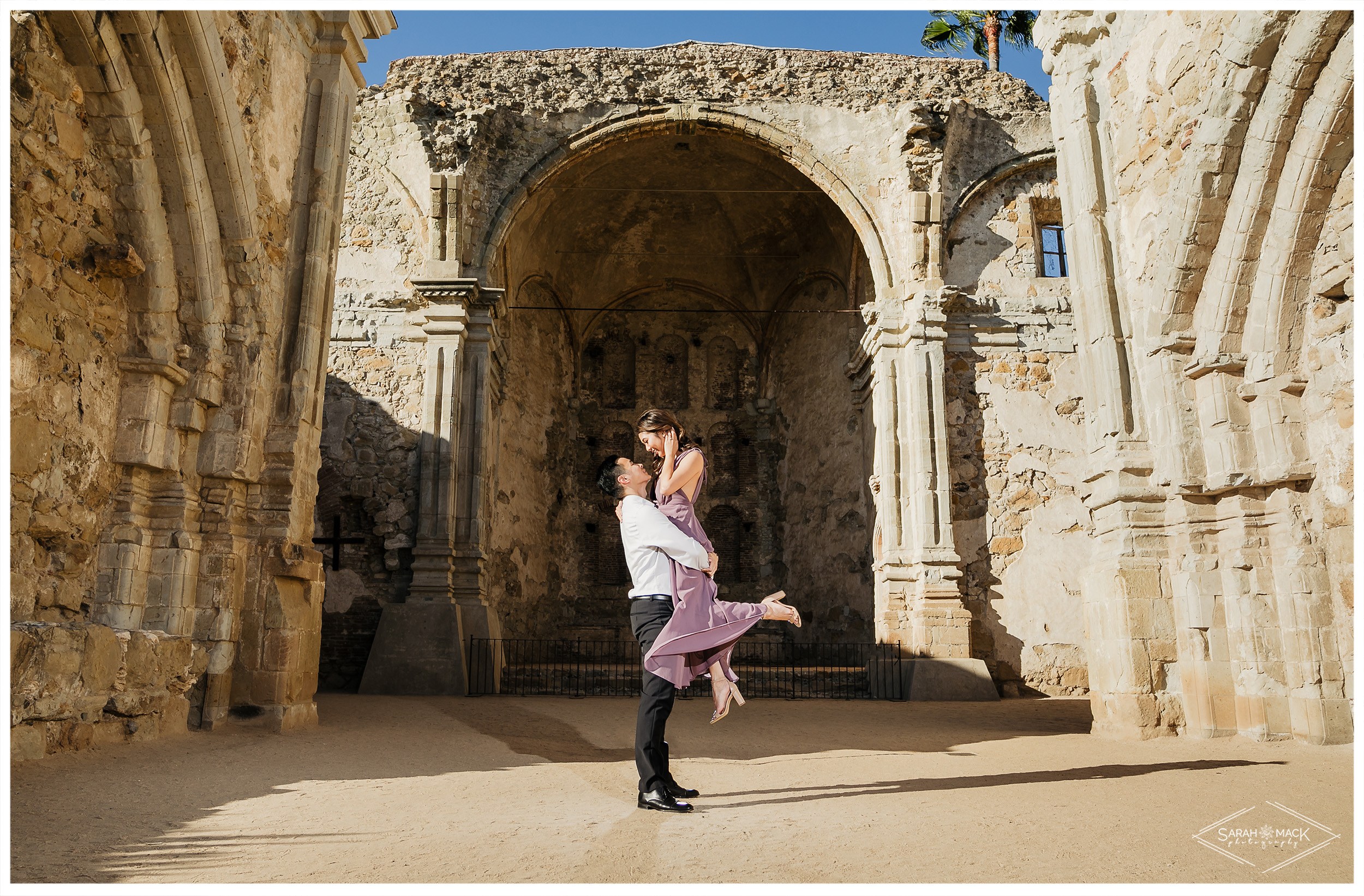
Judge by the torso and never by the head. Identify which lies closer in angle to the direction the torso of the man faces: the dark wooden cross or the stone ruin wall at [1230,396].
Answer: the stone ruin wall

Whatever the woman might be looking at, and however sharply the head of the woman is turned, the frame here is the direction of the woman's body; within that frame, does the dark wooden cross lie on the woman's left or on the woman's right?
on the woman's right

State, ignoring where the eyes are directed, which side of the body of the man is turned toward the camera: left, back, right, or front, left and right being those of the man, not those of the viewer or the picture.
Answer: right

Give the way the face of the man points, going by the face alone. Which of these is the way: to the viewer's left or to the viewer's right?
to the viewer's right

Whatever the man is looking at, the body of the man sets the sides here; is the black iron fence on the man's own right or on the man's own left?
on the man's own left

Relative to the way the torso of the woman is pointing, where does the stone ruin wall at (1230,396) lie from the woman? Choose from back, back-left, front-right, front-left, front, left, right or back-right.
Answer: back-right

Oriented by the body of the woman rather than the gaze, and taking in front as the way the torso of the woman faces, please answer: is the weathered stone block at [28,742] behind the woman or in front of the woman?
in front

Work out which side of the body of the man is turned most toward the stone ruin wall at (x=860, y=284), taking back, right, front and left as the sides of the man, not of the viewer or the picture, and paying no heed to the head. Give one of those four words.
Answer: left

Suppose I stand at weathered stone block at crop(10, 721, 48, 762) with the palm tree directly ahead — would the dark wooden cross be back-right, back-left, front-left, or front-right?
front-left

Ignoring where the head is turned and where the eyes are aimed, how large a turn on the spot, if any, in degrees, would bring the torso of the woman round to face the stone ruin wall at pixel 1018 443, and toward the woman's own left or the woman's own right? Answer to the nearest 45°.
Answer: approximately 135° to the woman's own right

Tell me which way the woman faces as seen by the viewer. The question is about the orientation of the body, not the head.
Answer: to the viewer's left

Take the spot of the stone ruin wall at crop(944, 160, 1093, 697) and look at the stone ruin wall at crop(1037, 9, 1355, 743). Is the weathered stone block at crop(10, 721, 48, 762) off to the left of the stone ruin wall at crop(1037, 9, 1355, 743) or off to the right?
right

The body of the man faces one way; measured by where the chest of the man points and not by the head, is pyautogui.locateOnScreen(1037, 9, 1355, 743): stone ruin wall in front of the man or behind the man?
in front

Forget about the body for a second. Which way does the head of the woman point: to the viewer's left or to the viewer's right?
to the viewer's left
